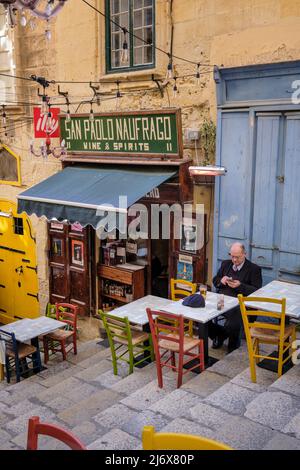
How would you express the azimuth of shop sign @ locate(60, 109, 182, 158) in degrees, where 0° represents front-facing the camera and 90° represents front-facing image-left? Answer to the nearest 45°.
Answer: approximately 45°

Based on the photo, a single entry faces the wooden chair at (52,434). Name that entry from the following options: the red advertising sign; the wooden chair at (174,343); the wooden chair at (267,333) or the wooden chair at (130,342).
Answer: the red advertising sign

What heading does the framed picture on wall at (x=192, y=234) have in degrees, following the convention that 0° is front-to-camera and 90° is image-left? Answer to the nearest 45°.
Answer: approximately 45°

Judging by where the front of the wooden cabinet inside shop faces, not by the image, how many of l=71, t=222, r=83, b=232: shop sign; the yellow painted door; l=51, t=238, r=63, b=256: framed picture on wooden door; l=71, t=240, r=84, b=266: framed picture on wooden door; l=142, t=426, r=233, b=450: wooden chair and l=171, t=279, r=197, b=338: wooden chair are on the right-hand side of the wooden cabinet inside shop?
4

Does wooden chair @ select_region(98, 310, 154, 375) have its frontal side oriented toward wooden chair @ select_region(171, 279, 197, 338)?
yes

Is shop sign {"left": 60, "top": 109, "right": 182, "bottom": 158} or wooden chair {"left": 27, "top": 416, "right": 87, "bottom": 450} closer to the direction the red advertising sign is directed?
the wooden chair
